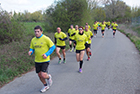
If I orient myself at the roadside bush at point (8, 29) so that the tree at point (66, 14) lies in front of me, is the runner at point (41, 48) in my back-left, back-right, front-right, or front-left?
back-right

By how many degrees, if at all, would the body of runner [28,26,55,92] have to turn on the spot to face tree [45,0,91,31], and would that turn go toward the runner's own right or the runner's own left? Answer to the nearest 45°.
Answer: approximately 135° to the runner's own right

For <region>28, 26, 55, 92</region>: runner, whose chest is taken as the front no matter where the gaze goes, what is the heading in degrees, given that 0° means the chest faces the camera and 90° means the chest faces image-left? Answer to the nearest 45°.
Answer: approximately 45°

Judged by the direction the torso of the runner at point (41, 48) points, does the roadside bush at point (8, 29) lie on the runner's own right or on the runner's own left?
on the runner's own right
